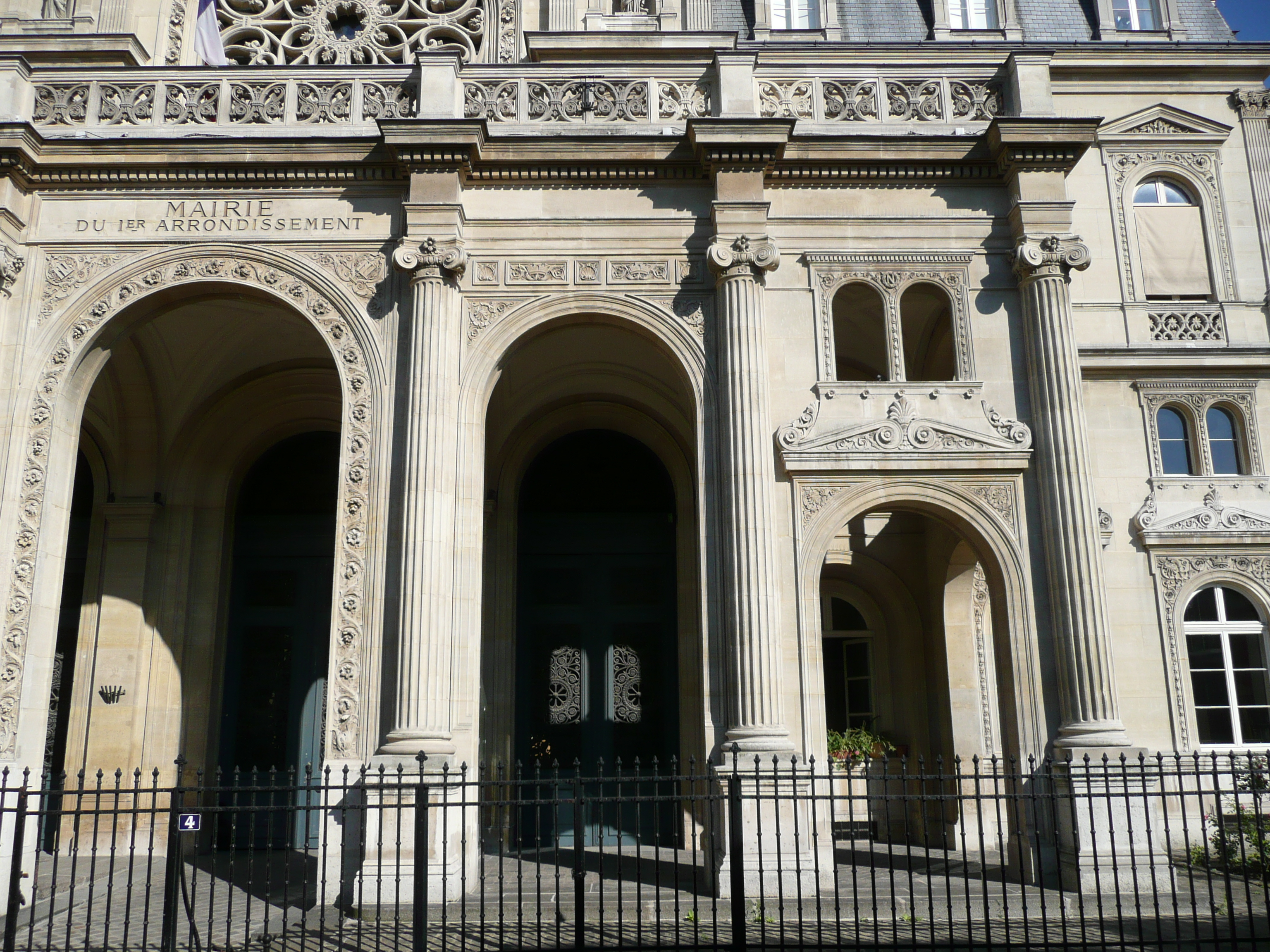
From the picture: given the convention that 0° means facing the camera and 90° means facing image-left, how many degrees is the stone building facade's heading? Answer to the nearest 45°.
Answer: approximately 0°
